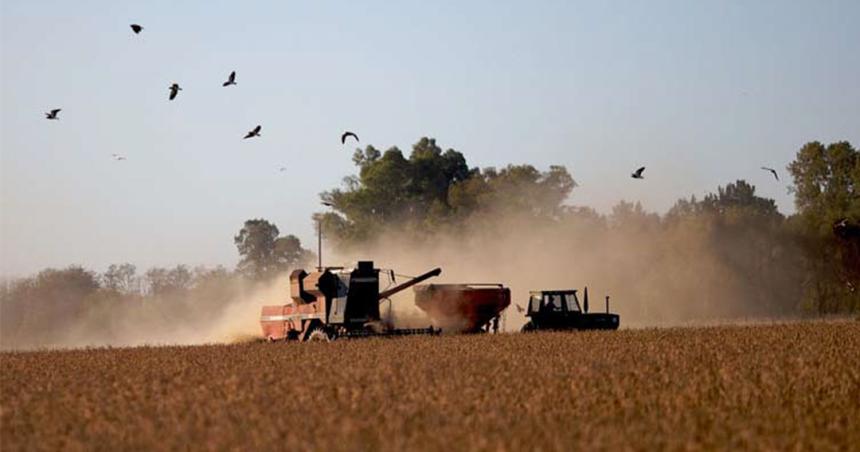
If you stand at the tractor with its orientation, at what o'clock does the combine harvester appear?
The combine harvester is roughly at 5 o'clock from the tractor.

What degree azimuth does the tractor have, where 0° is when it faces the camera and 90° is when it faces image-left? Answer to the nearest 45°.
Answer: approximately 270°
